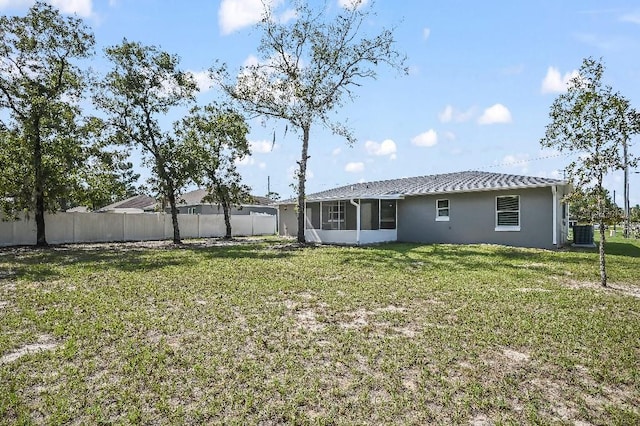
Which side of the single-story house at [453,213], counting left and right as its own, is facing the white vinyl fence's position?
left

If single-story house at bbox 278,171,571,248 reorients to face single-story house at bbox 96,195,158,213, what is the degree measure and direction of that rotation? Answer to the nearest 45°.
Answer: approximately 45° to its left

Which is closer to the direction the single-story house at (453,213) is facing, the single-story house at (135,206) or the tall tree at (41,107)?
the single-story house

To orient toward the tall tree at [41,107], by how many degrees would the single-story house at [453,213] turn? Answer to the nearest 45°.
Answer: approximately 90° to its left

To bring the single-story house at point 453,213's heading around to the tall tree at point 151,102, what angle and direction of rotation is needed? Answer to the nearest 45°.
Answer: approximately 90° to its left

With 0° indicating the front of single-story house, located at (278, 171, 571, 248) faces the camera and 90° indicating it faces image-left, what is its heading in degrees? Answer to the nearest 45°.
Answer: approximately 180°
